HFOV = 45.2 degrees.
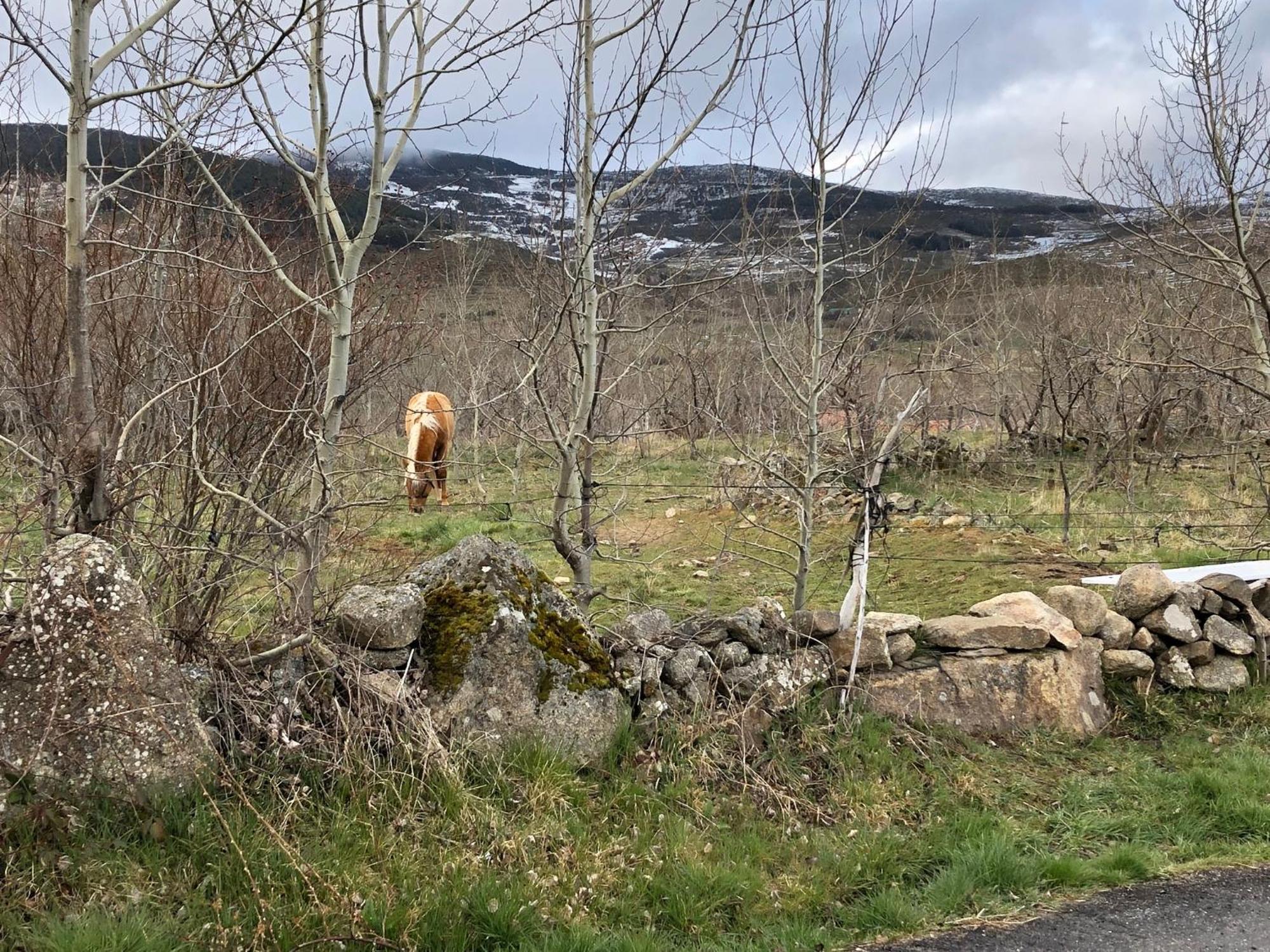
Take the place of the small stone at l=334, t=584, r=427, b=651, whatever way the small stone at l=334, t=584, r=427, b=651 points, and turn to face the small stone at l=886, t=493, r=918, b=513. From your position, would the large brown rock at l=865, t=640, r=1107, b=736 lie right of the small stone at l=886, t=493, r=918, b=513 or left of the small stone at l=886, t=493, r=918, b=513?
right

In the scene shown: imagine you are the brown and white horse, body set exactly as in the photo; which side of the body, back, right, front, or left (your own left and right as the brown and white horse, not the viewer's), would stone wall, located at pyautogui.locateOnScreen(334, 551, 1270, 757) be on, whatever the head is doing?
front

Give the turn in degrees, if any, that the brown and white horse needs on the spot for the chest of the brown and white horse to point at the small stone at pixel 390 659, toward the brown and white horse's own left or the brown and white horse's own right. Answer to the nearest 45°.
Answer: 0° — it already faces it

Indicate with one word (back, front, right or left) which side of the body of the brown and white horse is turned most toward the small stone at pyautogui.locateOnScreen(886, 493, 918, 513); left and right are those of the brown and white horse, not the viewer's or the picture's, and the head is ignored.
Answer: left

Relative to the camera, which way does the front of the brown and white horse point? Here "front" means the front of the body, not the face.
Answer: toward the camera

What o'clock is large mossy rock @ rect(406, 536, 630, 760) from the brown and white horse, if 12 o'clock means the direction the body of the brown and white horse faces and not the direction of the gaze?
The large mossy rock is roughly at 12 o'clock from the brown and white horse.

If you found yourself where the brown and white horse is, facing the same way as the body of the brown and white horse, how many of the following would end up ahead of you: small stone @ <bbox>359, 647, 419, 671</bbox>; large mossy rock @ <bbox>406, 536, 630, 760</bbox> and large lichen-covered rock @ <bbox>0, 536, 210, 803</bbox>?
3

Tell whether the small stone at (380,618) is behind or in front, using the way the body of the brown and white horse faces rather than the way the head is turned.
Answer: in front

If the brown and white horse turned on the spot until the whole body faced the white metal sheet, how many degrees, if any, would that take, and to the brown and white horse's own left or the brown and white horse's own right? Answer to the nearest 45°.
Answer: approximately 45° to the brown and white horse's own left

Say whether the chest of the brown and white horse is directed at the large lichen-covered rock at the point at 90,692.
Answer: yes
